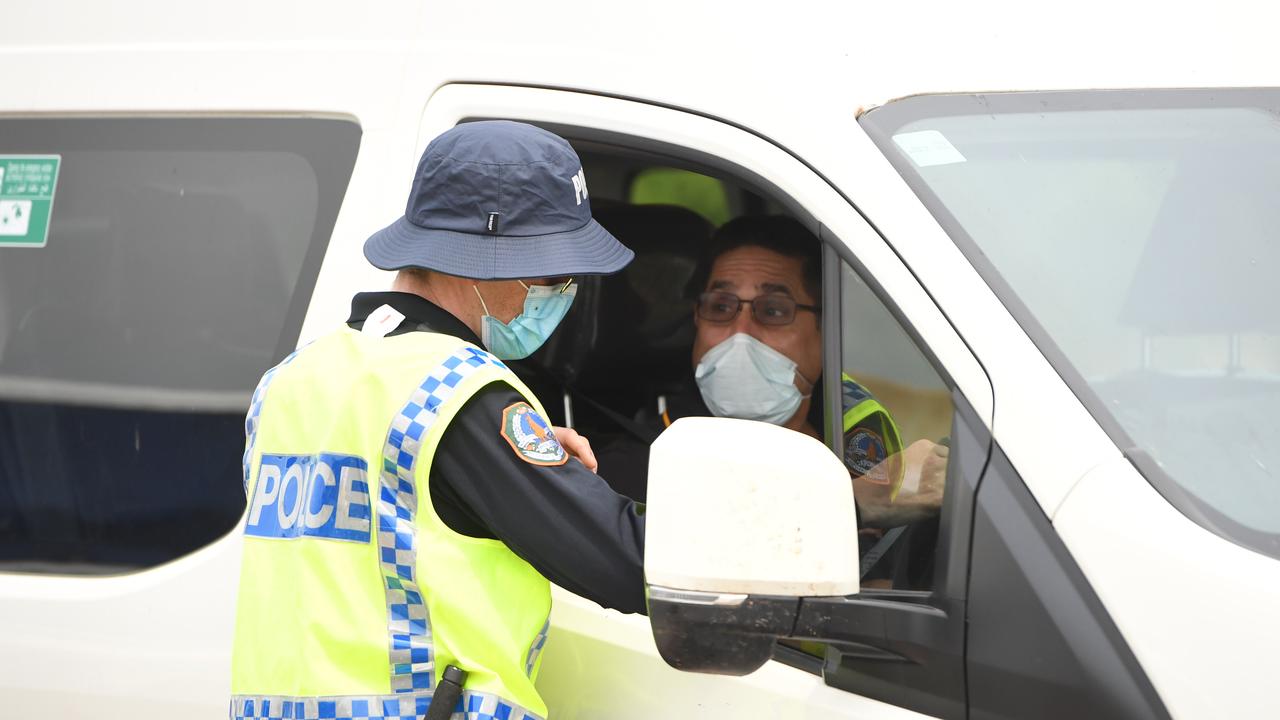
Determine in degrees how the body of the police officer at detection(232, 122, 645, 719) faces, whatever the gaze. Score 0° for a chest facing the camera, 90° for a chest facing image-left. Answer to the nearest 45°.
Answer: approximately 225°

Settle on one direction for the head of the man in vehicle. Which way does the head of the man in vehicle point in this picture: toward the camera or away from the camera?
toward the camera

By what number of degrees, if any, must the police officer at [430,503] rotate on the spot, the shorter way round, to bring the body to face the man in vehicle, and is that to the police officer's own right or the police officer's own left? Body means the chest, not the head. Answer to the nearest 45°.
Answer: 0° — they already face them

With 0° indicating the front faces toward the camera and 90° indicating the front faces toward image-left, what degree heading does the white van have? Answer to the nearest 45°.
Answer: approximately 315°
